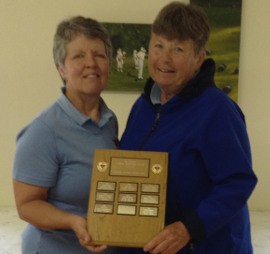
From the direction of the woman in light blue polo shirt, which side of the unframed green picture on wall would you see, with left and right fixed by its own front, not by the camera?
front

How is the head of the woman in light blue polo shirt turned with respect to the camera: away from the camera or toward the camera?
toward the camera

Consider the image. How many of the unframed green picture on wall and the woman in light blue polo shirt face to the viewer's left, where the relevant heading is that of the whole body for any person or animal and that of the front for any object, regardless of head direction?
0

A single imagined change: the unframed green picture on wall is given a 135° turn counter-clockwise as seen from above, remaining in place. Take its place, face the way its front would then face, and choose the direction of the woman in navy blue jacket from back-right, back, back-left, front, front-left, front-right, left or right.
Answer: back-right

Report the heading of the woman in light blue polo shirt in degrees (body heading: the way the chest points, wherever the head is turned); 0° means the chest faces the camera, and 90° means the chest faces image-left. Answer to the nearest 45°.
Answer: approximately 315°

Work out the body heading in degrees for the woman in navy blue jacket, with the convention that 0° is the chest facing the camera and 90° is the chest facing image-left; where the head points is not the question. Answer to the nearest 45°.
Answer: approximately 45°

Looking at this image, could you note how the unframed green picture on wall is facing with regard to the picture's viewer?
facing the viewer
